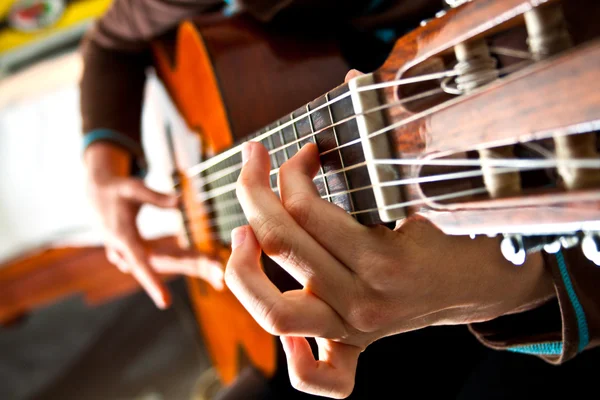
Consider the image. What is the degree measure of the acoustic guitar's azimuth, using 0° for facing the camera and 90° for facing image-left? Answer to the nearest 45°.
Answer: approximately 45°
